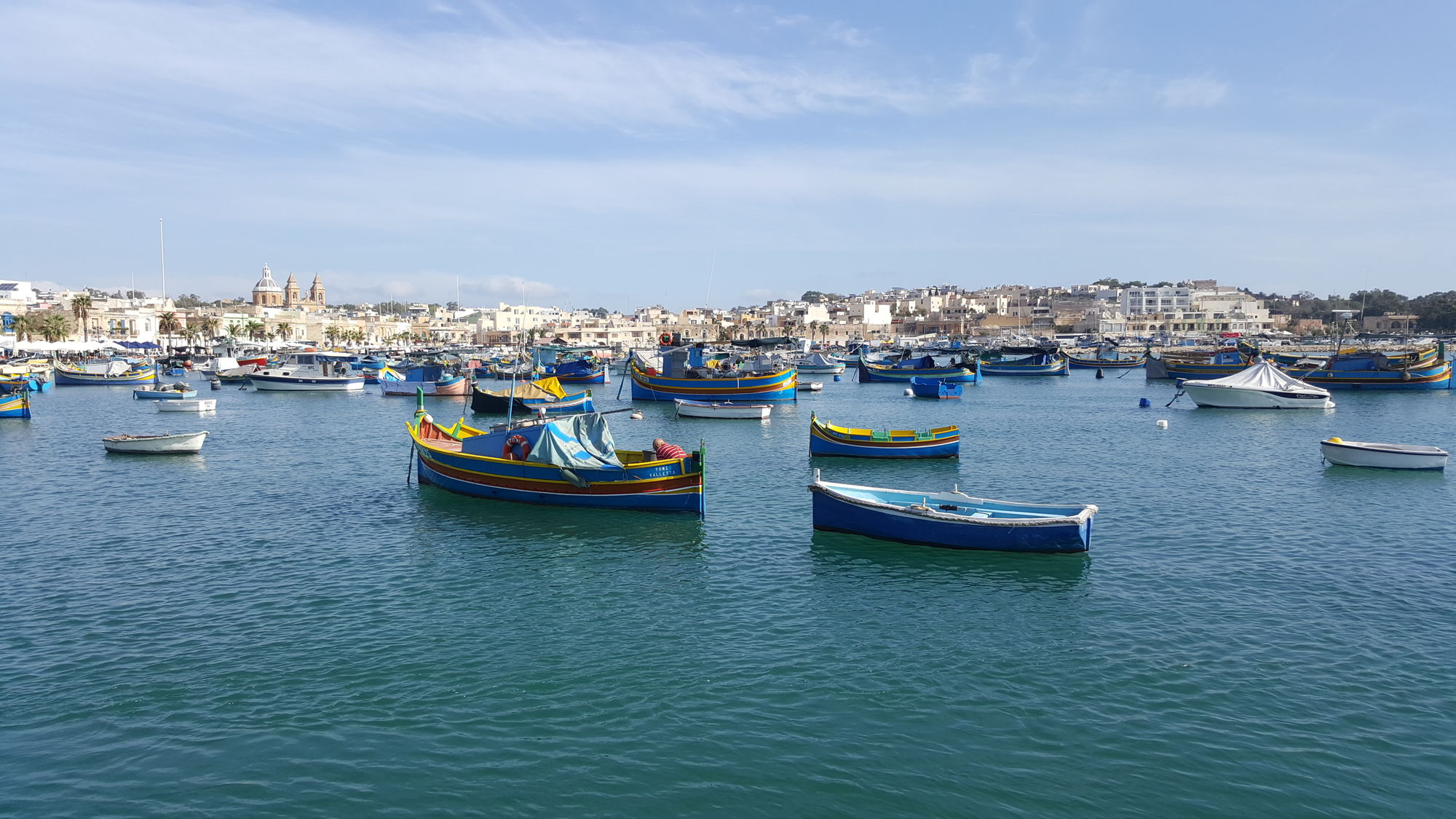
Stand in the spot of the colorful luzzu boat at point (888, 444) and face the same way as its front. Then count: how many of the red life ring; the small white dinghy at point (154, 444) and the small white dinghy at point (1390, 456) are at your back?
1

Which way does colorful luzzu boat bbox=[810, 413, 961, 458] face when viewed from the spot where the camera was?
facing to the left of the viewer

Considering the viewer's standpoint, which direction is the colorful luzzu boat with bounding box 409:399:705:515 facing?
facing away from the viewer and to the left of the viewer

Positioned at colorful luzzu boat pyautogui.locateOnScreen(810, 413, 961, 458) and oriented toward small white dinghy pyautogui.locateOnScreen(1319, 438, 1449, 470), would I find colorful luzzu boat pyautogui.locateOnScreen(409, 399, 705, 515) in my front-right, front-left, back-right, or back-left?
back-right

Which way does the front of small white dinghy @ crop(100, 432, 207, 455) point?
to the viewer's right

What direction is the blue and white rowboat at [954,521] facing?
to the viewer's left

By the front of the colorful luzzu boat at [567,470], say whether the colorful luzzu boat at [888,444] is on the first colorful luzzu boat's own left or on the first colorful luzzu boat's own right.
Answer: on the first colorful luzzu boat's own right

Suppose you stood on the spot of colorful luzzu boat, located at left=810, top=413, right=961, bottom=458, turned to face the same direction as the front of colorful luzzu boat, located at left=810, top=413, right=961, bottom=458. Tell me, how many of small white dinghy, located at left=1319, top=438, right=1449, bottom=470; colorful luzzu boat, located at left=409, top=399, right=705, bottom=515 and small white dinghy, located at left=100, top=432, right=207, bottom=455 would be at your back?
1

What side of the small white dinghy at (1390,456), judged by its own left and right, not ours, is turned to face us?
left

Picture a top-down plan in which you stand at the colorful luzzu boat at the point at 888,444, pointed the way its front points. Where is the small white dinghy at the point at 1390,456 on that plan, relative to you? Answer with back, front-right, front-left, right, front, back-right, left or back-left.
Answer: back

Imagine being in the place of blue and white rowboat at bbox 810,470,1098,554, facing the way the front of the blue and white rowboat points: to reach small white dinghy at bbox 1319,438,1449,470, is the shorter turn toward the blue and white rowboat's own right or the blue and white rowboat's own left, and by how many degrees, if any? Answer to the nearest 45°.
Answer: approximately 135° to the blue and white rowboat's own right
